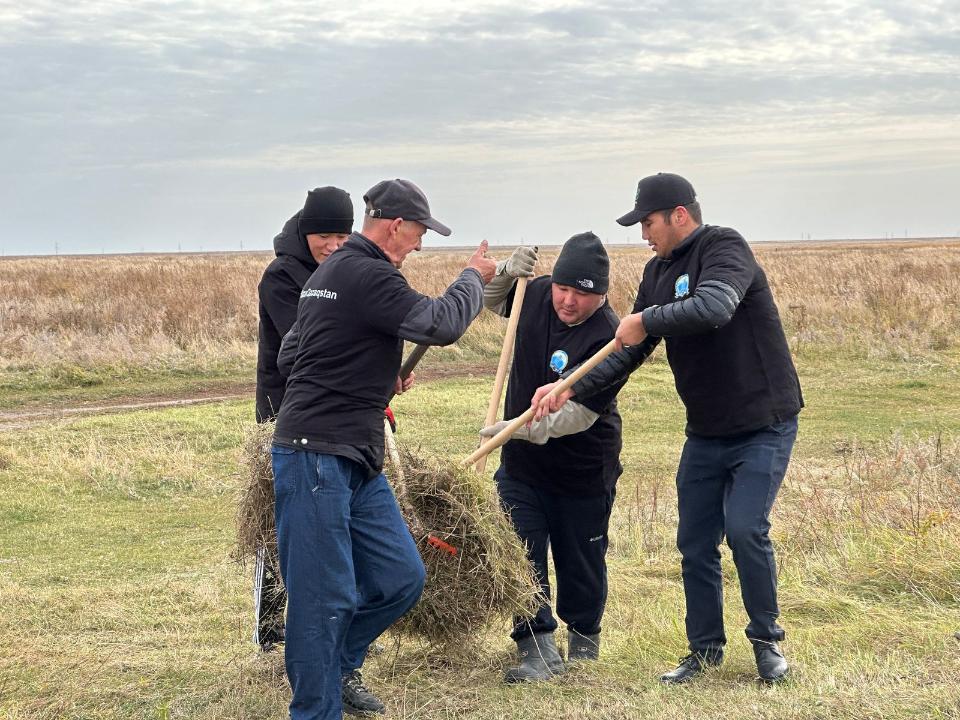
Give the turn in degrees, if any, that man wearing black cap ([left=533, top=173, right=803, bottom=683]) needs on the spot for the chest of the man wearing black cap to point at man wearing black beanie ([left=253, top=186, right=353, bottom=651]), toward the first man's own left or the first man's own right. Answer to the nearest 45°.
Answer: approximately 45° to the first man's own right

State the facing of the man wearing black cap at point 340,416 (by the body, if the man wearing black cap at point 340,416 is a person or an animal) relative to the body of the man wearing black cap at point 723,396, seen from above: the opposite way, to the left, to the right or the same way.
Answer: the opposite way

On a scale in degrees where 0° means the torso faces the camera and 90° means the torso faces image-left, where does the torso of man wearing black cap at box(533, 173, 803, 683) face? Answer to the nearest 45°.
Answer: approximately 45°

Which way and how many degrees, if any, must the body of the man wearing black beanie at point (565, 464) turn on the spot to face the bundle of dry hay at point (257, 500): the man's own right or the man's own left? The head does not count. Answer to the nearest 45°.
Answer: approximately 45° to the man's own right

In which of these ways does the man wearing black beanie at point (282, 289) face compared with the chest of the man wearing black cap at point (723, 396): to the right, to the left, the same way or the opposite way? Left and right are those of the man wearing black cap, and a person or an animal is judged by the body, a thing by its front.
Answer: to the left

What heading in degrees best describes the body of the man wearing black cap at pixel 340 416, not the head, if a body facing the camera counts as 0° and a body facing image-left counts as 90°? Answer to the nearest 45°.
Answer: approximately 225°

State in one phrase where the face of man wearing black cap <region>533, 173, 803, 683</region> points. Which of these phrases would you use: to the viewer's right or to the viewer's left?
to the viewer's left

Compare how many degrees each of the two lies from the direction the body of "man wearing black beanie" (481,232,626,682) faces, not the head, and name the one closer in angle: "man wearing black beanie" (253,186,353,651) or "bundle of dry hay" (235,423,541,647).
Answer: the bundle of dry hay

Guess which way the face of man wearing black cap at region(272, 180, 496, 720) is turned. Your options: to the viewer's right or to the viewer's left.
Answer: to the viewer's right
